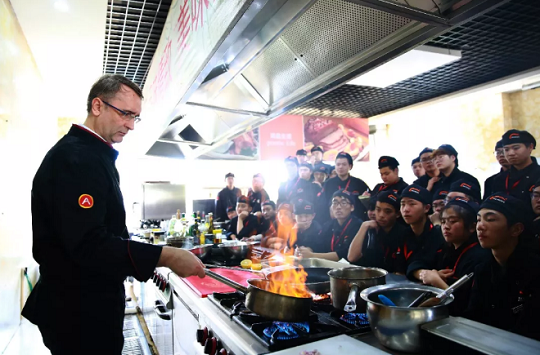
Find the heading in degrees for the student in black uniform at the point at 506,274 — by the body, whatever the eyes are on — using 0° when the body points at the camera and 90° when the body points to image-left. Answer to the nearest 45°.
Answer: approximately 45°

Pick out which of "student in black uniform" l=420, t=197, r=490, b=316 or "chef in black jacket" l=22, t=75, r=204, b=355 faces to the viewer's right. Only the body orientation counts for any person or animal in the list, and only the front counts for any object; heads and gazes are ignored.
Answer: the chef in black jacket

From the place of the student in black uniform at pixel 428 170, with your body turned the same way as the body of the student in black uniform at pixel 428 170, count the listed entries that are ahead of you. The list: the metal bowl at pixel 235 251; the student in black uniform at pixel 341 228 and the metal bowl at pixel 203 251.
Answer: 3

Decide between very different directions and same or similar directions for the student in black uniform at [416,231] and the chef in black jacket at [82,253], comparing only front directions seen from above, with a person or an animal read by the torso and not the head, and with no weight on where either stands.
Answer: very different directions

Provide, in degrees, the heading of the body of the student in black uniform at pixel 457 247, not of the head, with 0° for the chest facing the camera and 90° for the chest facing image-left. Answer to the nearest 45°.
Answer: approximately 45°

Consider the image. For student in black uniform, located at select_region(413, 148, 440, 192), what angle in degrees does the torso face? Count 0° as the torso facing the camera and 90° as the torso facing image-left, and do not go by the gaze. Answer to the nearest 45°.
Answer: approximately 45°
